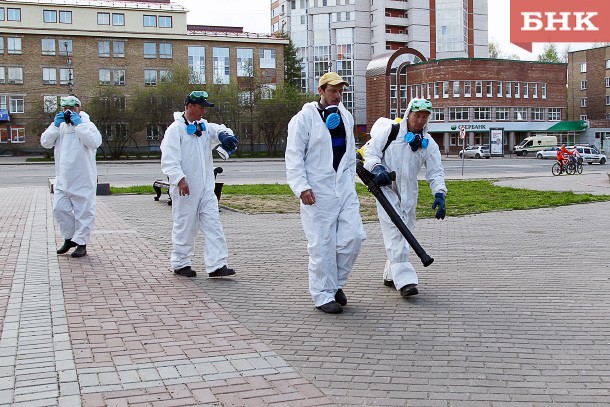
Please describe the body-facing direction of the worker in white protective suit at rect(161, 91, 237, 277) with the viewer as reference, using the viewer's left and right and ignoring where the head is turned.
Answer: facing the viewer and to the right of the viewer

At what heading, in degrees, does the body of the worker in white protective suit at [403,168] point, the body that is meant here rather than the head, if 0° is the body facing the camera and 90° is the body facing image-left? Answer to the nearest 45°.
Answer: approximately 0°

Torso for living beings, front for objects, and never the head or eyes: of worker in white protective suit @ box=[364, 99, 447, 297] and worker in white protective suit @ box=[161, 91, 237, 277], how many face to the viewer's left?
0

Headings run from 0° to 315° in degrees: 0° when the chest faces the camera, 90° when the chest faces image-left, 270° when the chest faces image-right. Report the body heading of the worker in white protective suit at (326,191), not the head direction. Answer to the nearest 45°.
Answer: approximately 315°

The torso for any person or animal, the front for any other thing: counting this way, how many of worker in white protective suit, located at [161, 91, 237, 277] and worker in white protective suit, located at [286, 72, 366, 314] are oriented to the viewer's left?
0

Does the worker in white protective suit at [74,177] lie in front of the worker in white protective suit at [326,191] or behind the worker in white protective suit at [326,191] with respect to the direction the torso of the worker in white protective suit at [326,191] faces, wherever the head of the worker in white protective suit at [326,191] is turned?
behind

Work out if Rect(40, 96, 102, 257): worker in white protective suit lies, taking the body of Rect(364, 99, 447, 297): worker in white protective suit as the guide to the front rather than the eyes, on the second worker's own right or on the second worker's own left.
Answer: on the second worker's own right
